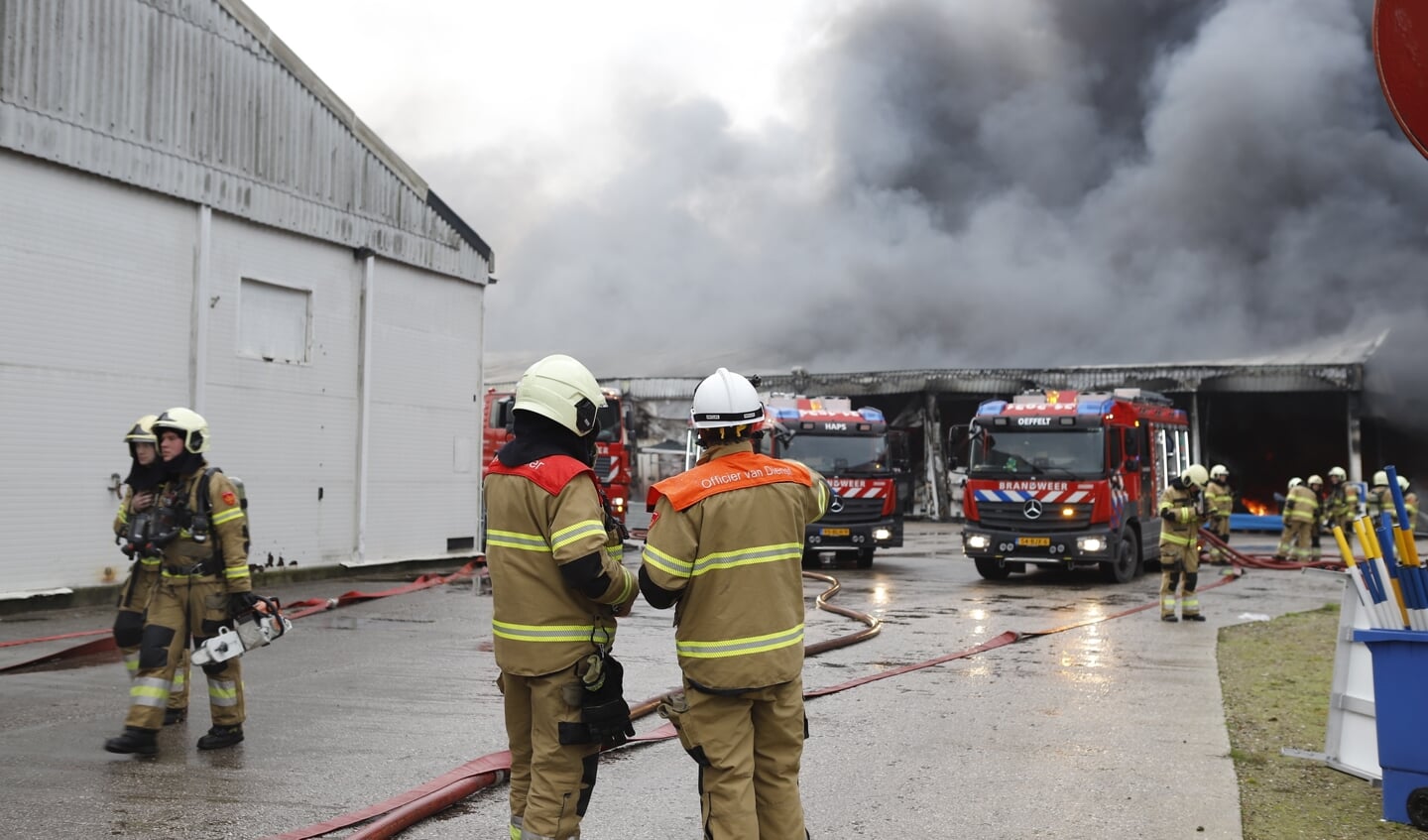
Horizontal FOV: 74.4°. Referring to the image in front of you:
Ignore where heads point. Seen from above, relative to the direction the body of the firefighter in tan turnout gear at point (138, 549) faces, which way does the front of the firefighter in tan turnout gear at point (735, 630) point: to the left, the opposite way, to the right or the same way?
the opposite way

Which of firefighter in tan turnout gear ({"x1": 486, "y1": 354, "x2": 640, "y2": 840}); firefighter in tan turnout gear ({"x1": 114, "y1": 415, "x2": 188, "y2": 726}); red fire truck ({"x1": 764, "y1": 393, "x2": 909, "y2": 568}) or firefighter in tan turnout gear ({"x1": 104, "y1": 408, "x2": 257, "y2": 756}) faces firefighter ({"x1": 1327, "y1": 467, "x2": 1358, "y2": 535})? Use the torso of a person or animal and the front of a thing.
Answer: firefighter in tan turnout gear ({"x1": 486, "y1": 354, "x2": 640, "y2": 840})

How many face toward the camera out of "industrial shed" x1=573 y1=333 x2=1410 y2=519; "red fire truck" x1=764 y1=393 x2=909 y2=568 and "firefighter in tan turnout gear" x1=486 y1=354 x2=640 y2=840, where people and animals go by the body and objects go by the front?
2

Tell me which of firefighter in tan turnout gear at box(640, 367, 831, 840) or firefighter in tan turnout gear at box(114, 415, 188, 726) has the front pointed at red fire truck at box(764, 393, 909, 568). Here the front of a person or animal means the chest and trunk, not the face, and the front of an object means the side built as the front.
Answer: firefighter in tan turnout gear at box(640, 367, 831, 840)

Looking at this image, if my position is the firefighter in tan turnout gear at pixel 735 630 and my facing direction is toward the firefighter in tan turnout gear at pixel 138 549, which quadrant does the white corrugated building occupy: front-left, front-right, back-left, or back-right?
front-right

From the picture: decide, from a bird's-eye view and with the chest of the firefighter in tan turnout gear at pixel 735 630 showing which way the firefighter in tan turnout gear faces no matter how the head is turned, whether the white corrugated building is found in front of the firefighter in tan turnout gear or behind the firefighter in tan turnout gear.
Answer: in front

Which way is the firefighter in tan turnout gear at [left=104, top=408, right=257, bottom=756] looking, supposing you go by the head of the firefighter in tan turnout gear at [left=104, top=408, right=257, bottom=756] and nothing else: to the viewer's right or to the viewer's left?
to the viewer's left

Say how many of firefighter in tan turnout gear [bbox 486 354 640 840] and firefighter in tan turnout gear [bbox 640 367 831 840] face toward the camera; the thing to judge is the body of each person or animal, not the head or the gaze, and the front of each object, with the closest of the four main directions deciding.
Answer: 0

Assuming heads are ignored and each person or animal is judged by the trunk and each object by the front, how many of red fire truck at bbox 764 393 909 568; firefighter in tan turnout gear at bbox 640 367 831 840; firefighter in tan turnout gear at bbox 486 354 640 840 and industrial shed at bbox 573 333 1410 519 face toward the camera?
2

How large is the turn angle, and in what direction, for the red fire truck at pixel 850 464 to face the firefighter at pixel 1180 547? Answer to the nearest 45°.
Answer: approximately 45° to its left

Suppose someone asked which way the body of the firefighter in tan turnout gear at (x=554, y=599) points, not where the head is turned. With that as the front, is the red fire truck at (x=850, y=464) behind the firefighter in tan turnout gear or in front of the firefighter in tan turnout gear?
in front

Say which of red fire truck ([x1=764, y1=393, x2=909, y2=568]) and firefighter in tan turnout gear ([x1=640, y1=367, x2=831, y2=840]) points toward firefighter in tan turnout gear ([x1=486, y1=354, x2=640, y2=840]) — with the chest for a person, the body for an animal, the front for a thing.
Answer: the red fire truck

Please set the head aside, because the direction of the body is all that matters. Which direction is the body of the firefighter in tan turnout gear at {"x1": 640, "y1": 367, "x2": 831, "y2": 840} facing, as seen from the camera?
away from the camera

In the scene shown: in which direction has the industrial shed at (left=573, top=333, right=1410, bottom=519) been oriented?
toward the camera

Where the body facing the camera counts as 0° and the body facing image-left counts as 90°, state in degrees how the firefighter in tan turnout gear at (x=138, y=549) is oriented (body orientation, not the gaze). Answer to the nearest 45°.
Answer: approximately 45°

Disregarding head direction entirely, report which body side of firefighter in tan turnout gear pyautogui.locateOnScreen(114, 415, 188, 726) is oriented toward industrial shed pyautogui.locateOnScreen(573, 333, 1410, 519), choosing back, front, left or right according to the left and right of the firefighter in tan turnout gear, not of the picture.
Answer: back

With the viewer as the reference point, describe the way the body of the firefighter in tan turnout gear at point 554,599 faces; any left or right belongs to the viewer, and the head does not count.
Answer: facing away from the viewer and to the right of the viewer

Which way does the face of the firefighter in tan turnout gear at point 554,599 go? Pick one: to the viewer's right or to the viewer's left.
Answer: to the viewer's right

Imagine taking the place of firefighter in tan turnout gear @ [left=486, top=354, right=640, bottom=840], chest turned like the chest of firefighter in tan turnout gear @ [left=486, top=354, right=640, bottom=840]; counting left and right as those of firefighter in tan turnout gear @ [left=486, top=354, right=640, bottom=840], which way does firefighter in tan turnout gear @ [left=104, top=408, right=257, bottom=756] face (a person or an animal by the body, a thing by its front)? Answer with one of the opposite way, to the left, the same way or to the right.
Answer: the opposite way

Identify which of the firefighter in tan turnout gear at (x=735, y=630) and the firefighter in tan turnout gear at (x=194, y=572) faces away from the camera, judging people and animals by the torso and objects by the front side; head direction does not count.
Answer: the firefighter in tan turnout gear at (x=735, y=630)

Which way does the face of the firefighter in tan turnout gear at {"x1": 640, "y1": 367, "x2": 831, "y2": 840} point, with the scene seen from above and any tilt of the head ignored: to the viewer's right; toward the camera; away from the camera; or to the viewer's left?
away from the camera

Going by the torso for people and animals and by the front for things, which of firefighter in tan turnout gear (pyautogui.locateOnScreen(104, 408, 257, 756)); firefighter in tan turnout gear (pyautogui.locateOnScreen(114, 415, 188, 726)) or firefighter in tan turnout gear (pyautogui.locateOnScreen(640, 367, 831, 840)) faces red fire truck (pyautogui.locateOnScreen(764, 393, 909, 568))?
firefighter in tan turnout gear (pyautogui.locateOnScreen(640, 367, 831, 840))
